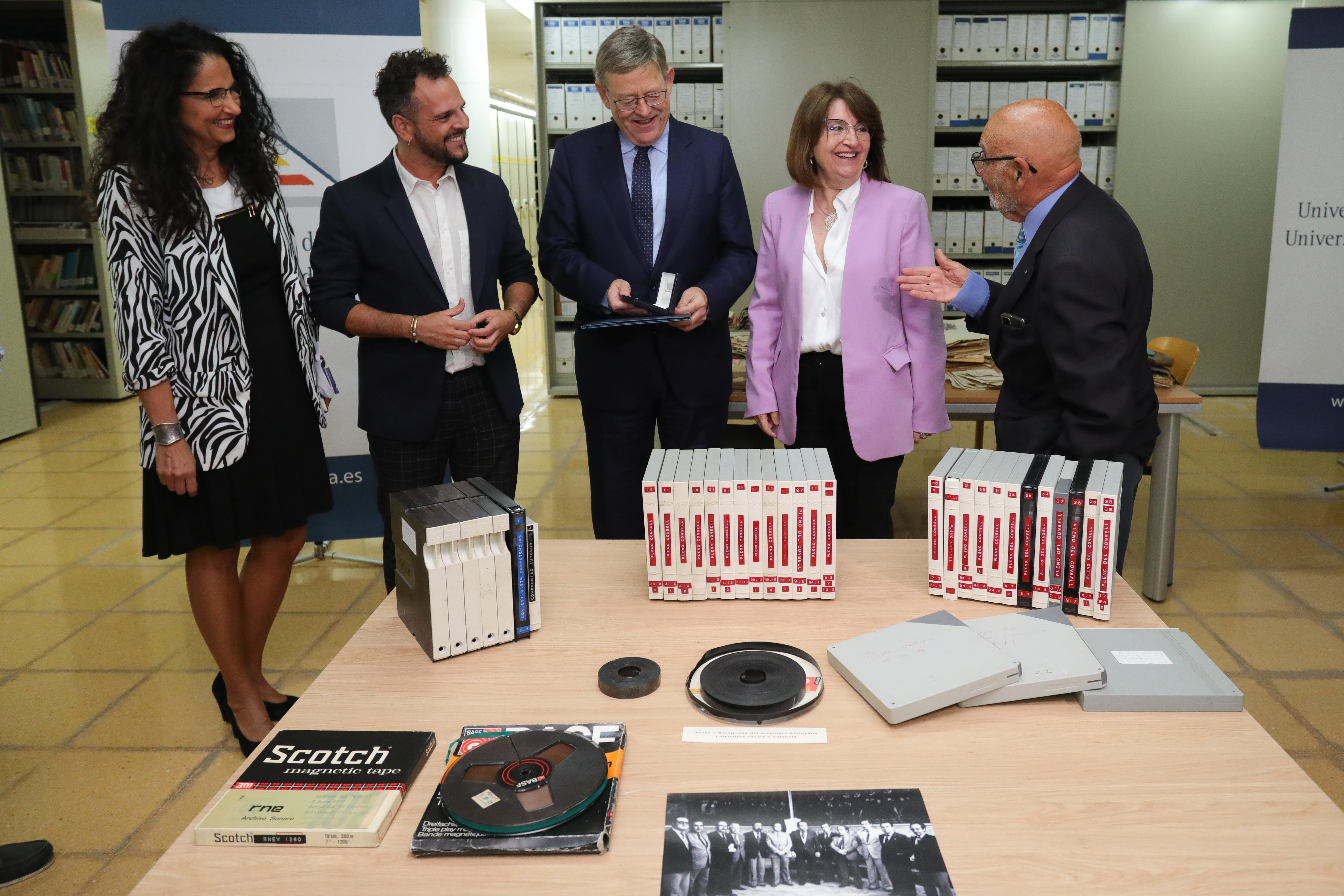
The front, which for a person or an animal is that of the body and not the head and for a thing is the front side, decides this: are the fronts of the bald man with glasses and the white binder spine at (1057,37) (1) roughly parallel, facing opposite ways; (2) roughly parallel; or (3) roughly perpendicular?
roughly perpendicular

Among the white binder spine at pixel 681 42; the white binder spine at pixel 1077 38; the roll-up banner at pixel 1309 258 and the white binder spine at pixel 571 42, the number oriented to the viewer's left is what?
0

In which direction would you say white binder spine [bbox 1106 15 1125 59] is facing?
toward the camera

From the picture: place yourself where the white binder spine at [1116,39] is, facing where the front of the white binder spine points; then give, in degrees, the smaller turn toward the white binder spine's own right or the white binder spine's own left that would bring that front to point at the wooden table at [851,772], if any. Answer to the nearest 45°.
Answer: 0° — it already faces it

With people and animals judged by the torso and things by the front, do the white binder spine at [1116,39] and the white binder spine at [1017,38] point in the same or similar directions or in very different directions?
same or similar directions

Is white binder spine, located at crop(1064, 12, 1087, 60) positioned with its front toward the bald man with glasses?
yes

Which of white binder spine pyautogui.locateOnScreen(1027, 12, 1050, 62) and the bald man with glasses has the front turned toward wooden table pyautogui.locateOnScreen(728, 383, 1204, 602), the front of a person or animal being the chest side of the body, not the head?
the white binder spine

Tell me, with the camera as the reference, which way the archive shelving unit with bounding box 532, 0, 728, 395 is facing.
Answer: facing the viewer

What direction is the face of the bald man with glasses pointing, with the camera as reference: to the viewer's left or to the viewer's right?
to the viewer's left

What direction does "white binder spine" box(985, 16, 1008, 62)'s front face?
toward the camera

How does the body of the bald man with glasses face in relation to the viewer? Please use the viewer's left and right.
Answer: facing to the left of the viewer

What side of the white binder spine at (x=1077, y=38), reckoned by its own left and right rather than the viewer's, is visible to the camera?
front

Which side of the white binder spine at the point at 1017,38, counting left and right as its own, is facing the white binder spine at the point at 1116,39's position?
left

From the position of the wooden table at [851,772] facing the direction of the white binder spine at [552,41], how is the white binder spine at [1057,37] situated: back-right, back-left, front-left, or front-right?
front-right

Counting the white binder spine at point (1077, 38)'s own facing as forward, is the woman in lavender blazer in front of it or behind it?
in front

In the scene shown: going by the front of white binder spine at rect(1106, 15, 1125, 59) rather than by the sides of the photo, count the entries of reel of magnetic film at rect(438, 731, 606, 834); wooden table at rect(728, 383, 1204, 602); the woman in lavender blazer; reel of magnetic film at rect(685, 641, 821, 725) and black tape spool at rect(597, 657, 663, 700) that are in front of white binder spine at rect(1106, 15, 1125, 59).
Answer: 5

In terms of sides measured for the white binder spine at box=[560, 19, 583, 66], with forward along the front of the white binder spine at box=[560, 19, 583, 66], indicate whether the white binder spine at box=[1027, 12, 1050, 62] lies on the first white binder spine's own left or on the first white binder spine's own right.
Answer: on the first white binder spine's own left

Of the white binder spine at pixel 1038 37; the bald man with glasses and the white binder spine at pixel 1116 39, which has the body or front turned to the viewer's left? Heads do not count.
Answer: the bald man with glasses

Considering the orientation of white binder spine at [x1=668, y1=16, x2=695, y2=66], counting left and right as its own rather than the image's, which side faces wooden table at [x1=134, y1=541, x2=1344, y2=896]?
front

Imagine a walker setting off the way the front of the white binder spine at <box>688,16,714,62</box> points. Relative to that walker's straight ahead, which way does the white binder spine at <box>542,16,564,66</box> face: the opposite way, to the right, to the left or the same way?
the same way

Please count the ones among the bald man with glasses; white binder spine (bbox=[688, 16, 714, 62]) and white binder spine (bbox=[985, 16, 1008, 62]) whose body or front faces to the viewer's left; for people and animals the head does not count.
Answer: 1
